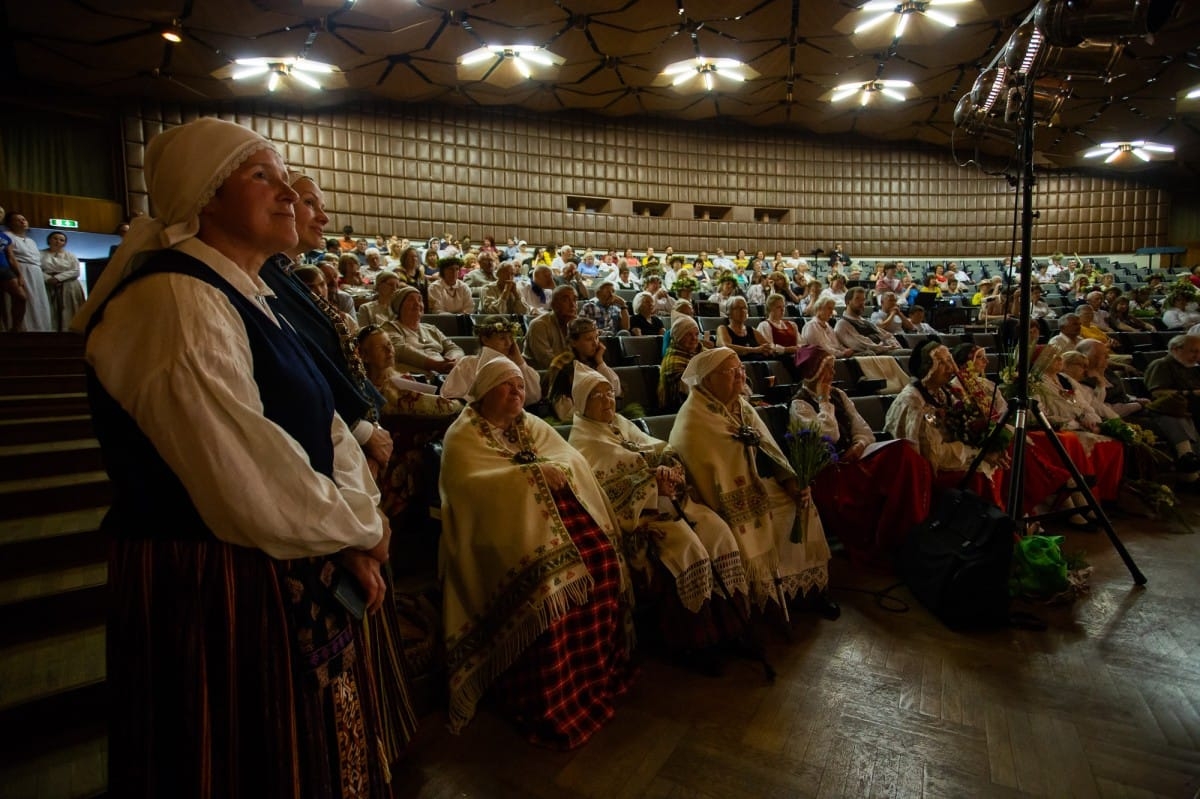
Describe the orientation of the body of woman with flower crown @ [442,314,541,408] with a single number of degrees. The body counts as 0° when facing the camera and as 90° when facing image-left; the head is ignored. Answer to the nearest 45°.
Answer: approximately 315°

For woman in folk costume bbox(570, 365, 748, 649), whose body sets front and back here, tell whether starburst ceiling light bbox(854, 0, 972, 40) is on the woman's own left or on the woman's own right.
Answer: on the woman's own left

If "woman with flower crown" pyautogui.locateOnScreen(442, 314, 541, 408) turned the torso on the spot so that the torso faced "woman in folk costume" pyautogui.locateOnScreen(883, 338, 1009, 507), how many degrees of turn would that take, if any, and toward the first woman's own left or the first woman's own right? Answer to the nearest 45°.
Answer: approximately 45° to the first woman's own left

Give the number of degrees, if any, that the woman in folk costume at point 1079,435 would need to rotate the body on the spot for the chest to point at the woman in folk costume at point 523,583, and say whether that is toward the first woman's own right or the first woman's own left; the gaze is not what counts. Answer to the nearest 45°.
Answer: approximately 45° to the first woman's own right

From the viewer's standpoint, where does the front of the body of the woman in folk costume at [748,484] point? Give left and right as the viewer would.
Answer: facing the viewer and to the right of the viewer

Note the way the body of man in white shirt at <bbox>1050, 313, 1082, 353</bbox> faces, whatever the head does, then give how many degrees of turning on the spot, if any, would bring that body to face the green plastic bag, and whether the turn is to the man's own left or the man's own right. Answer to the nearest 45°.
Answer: approximately 45° to the man's own right
